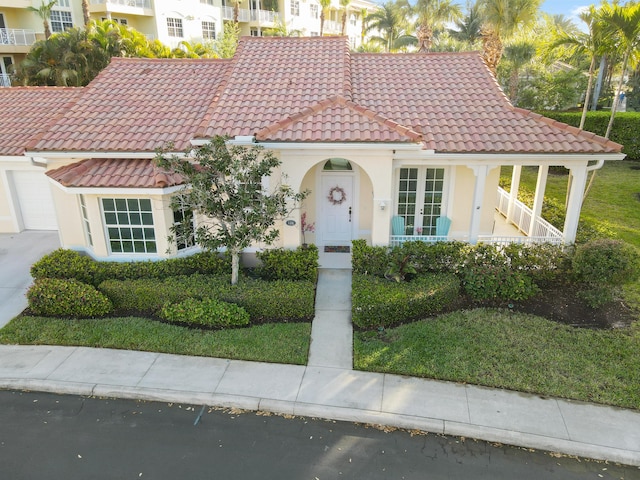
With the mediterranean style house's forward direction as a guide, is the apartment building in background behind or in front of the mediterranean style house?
behind

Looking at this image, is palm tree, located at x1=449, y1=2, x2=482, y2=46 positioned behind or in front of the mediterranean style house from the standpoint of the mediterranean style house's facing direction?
behind

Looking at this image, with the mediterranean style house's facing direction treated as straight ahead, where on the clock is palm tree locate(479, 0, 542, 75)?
The palm tree is roughly at 7 o'clock from the mediterranean style house.

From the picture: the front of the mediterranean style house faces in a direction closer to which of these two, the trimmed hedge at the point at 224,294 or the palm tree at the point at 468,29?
the trimmed hedge

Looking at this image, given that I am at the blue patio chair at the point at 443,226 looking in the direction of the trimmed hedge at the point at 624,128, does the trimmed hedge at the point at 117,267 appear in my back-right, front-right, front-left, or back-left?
back-left

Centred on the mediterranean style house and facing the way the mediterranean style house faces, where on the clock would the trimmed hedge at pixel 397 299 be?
The trimmed hedge is roughly at 11 o'clock from the mediterranean style house.

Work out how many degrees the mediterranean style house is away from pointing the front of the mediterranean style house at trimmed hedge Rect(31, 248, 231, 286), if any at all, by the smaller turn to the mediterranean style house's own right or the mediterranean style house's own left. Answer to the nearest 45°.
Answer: approximately 90° to the mediterranean style house's own right

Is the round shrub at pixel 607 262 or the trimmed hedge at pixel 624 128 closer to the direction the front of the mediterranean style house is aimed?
the round shrub

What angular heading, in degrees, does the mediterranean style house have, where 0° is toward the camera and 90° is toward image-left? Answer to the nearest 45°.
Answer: approximately 0°

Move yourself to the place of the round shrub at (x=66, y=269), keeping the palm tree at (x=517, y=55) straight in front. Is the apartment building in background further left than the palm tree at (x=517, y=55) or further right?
left

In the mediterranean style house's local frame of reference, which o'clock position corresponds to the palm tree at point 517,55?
The palm tree is roughly at 7 o'clock from the mediterranean style house.
